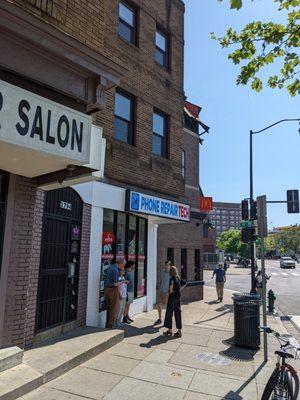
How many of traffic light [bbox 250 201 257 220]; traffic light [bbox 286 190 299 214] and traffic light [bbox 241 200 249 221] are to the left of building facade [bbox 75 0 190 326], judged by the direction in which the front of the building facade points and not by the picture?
3

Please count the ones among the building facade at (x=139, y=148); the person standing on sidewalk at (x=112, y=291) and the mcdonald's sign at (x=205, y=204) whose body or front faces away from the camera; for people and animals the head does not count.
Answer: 0

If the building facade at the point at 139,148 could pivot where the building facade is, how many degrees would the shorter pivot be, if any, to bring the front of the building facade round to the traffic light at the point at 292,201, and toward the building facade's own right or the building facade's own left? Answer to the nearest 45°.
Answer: approximately 90° to the building facade's own left

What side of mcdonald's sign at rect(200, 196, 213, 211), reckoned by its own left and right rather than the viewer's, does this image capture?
front
